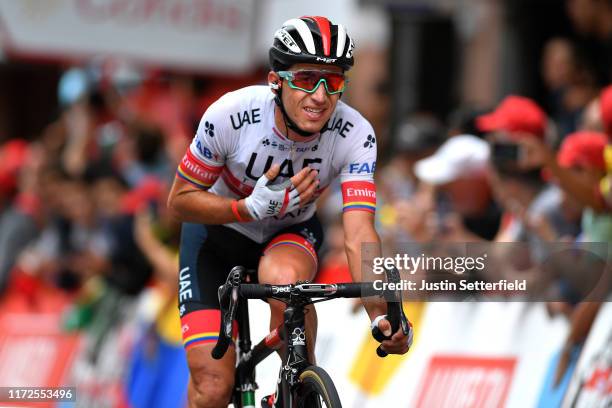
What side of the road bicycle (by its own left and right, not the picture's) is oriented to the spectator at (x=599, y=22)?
back

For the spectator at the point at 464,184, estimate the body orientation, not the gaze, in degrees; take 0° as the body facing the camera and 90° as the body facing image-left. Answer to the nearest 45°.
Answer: approximately 90°

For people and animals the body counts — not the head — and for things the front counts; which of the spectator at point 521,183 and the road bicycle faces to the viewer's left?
the spectator

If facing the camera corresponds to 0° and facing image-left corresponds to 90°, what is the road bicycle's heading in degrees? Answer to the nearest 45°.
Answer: approximately 315°

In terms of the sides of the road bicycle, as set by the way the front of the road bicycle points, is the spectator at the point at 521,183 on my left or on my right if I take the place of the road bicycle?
on my left

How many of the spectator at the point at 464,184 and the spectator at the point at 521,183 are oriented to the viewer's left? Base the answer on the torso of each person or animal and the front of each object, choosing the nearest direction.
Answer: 2

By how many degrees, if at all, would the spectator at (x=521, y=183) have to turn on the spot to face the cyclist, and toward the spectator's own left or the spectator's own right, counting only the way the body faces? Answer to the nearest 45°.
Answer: approximately 45° to the spectator's own left

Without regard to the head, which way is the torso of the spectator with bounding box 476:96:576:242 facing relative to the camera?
to the viewer's left
